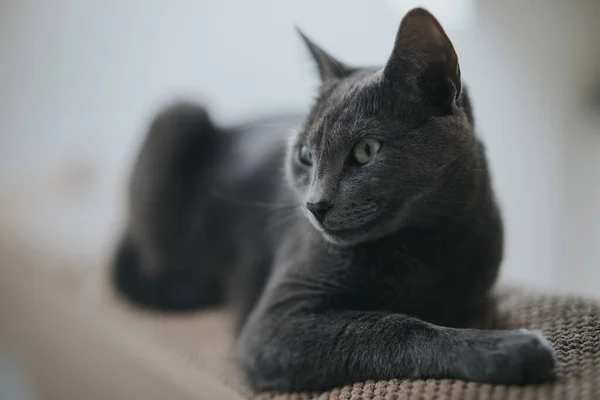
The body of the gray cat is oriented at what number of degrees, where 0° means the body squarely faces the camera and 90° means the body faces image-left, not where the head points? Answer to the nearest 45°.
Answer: approximately 315°
